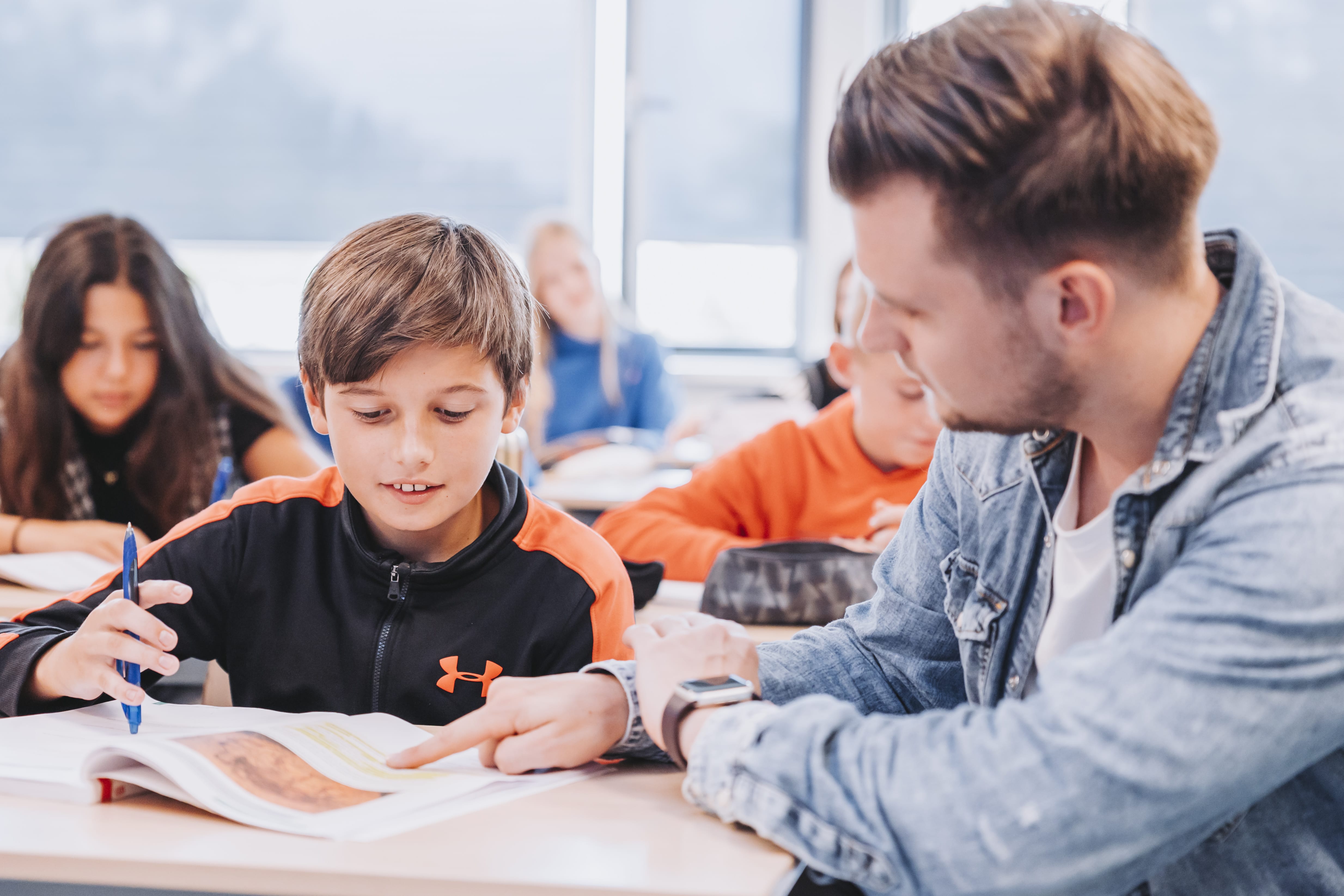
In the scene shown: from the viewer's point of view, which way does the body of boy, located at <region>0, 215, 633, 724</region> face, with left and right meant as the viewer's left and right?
facing the viewer

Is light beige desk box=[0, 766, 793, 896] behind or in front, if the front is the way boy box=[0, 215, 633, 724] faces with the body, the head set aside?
in front

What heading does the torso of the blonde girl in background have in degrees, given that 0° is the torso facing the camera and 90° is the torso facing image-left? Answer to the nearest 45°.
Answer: approximately 0°

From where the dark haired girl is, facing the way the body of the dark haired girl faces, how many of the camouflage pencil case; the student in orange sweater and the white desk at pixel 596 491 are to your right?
0

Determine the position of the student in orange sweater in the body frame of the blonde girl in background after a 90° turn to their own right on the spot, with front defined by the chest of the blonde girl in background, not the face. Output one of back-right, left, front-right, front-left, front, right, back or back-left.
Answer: left

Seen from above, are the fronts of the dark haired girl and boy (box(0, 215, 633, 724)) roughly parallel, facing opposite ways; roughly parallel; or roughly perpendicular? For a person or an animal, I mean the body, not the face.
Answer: roughly parallel

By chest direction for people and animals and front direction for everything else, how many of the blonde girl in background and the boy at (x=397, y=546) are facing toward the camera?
2

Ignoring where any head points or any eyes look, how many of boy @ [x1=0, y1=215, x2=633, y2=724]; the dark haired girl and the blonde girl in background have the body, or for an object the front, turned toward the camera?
3

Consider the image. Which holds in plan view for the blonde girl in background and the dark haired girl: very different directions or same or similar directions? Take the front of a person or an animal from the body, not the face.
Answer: same or similar directions

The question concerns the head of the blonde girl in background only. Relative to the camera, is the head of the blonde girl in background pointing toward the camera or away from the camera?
toward the camera

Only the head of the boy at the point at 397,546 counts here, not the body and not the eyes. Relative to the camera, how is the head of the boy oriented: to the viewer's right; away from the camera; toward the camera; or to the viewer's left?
toward the camera

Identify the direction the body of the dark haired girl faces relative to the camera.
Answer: toward the camera
